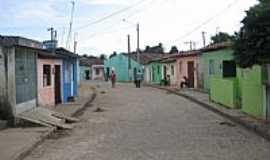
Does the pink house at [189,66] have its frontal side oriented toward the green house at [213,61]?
no
